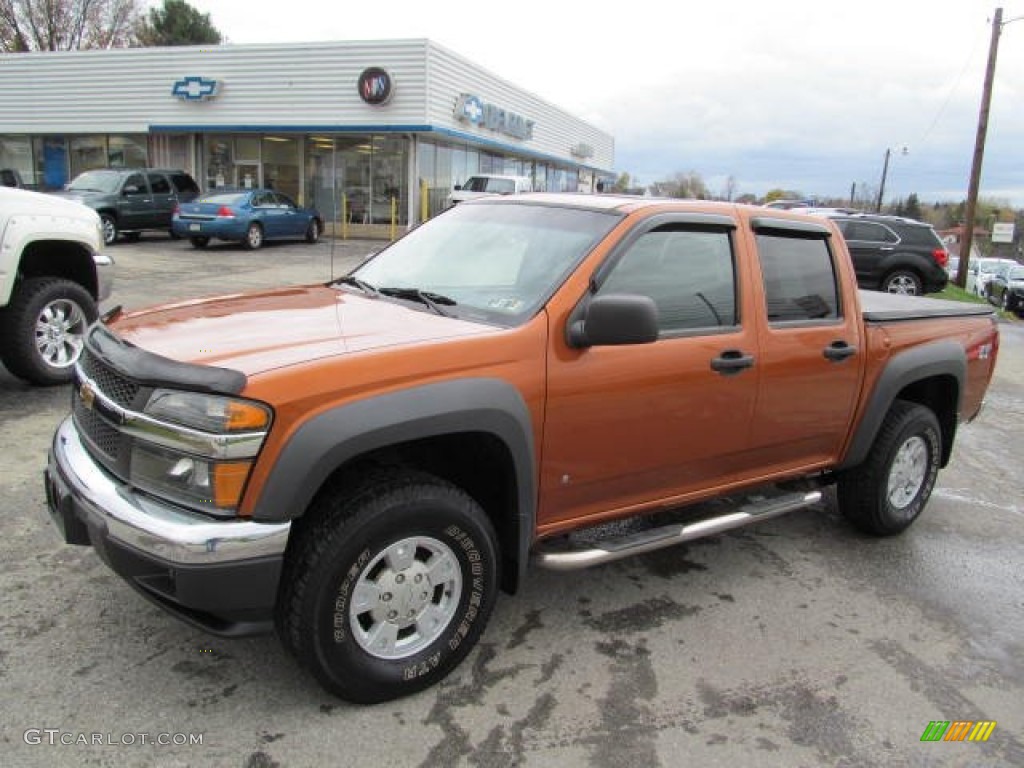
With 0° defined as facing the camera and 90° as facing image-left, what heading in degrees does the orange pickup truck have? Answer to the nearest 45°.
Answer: approximately 45°

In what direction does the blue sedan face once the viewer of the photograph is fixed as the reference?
facing away from the viewer and to the right of the viewer

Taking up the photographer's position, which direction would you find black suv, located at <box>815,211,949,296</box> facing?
facing to the left of the viewer

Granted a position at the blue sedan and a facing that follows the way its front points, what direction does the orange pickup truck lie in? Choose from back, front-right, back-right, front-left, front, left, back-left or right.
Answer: back-right

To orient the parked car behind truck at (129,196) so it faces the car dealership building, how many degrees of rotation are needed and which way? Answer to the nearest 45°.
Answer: approximately 180°

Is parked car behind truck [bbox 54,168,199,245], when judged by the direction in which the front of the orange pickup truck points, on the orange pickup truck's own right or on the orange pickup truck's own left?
on the orange pickup truck's own right

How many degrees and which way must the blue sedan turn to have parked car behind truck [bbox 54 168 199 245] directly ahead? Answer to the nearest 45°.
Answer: approximately 90° to its left

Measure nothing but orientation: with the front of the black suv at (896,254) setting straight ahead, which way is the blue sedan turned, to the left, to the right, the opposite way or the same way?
to the right

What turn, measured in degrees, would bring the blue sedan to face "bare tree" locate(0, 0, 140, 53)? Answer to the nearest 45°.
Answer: approximately 45° to its left
